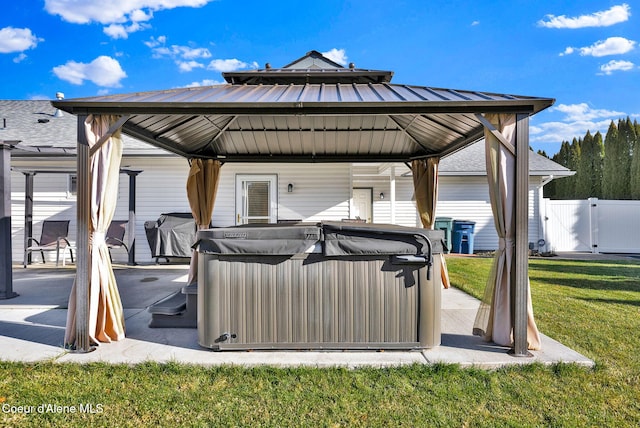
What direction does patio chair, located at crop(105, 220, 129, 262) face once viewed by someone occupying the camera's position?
facing the viewer and to the left of the viewer

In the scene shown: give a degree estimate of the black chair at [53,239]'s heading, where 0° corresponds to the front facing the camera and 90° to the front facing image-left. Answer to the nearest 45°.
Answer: approximately 45°

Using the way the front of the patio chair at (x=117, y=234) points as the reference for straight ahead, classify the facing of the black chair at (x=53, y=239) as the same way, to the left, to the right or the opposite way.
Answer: the same way

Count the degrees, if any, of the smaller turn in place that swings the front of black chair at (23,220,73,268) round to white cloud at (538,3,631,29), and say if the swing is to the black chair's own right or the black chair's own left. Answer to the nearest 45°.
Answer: approximately 135° to the black chair's own left

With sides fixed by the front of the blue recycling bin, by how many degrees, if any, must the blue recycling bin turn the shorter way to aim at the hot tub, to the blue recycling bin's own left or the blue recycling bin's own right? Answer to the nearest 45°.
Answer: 0° — it already faces it

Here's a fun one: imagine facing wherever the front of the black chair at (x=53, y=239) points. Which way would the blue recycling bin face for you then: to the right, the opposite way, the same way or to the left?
the same way

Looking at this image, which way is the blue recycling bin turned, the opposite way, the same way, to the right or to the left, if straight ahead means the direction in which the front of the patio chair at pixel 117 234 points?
the same way

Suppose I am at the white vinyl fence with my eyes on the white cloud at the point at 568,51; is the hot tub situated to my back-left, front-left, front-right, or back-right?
back-left

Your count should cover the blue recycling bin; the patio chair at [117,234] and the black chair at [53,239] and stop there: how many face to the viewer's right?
0

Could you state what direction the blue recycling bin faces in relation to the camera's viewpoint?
facing the viewer

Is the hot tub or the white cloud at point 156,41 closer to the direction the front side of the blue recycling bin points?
the hot tub

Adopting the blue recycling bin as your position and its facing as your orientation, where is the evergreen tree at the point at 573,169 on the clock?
The evergreen tree is roughly at 7 o'clock from the blue recycling bin.

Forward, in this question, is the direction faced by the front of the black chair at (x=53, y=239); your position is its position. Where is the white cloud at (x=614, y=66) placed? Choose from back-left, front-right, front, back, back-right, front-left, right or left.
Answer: back-left

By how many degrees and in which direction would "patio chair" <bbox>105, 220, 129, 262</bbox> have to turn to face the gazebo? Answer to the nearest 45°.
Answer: approximately 45° to its left

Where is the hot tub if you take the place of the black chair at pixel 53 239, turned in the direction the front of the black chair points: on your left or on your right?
on your left

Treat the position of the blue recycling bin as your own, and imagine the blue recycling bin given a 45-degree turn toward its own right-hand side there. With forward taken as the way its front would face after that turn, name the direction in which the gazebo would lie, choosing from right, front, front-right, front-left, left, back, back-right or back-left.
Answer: front-left
